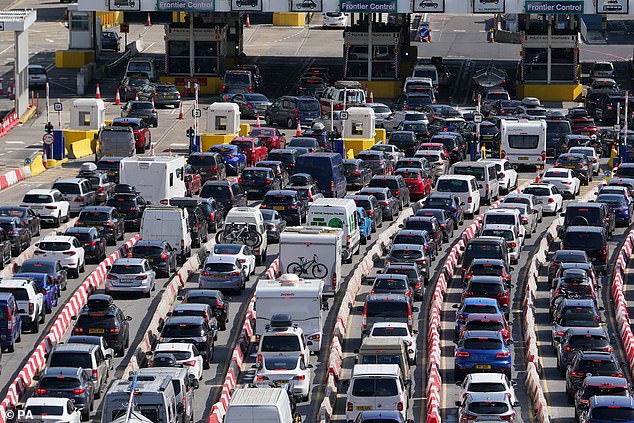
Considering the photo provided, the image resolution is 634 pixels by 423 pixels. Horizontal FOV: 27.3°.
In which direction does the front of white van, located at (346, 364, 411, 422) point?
away from the camera

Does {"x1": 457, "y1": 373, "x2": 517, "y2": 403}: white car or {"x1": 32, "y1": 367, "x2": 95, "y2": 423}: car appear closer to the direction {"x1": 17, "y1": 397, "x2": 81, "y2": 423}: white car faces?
the car

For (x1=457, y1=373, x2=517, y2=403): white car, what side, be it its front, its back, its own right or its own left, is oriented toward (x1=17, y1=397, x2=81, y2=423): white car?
left

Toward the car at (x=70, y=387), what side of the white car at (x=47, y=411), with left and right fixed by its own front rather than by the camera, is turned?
front

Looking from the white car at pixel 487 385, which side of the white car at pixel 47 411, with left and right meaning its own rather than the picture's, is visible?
right

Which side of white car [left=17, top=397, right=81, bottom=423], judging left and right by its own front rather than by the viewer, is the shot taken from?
back

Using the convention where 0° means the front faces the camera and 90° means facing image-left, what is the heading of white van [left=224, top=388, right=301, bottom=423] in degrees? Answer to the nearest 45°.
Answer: approximately 180°

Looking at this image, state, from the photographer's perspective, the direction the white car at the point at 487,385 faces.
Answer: facing away from the viewer

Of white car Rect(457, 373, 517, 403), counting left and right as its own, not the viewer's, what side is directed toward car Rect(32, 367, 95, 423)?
left

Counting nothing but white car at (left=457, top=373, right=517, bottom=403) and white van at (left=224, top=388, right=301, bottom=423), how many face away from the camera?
2

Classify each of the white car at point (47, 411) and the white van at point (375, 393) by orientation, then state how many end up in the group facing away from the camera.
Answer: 2
